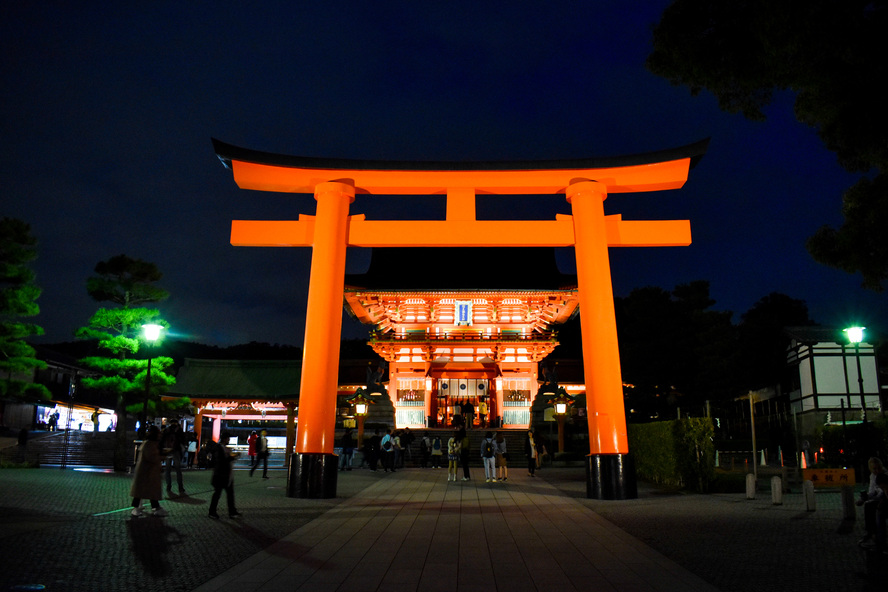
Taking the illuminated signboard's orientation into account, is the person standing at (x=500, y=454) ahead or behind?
ahead

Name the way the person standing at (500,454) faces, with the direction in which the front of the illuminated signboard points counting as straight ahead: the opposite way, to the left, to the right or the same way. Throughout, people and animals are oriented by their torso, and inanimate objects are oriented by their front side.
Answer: the opposite way

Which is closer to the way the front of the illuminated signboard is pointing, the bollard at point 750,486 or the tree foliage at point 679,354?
the bollard

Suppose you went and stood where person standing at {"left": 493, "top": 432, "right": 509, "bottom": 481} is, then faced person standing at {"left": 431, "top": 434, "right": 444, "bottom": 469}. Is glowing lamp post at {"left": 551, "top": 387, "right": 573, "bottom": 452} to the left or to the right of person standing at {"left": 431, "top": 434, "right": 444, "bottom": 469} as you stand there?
right

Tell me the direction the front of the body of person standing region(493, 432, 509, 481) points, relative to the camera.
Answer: away from the camera

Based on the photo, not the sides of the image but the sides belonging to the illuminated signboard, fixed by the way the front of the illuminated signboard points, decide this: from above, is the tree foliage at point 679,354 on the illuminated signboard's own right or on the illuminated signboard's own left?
on the illuminated signboard's own left

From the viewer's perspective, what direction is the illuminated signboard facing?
toward the camera

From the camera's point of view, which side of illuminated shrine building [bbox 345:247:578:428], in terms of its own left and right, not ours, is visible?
front

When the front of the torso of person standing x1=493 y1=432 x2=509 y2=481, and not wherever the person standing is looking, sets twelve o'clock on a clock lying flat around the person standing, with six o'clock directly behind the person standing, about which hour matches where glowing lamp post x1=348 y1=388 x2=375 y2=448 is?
The glowing lamp post is roughly at 11 o'clock from the person standing.

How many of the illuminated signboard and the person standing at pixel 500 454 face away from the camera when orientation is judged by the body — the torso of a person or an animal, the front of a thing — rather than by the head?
1

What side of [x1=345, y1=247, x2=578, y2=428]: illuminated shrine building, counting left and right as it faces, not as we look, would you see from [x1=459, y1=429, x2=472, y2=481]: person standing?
front

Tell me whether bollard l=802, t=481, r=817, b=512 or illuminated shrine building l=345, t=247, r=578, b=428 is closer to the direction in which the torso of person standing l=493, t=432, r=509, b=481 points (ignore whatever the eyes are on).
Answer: the illuminated shrine building
